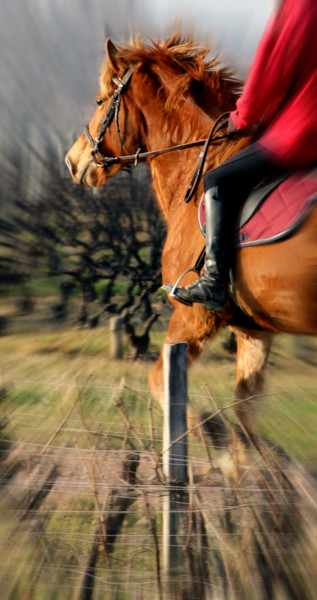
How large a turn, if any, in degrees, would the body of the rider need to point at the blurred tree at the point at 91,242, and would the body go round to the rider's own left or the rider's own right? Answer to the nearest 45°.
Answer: approximately 45° to the rider's own right

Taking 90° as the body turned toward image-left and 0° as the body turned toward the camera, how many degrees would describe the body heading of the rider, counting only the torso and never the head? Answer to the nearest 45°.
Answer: approximately 90°

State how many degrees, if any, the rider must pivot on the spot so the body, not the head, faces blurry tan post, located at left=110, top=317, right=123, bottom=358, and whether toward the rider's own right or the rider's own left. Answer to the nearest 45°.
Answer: approximately 45° to the rider's own right
